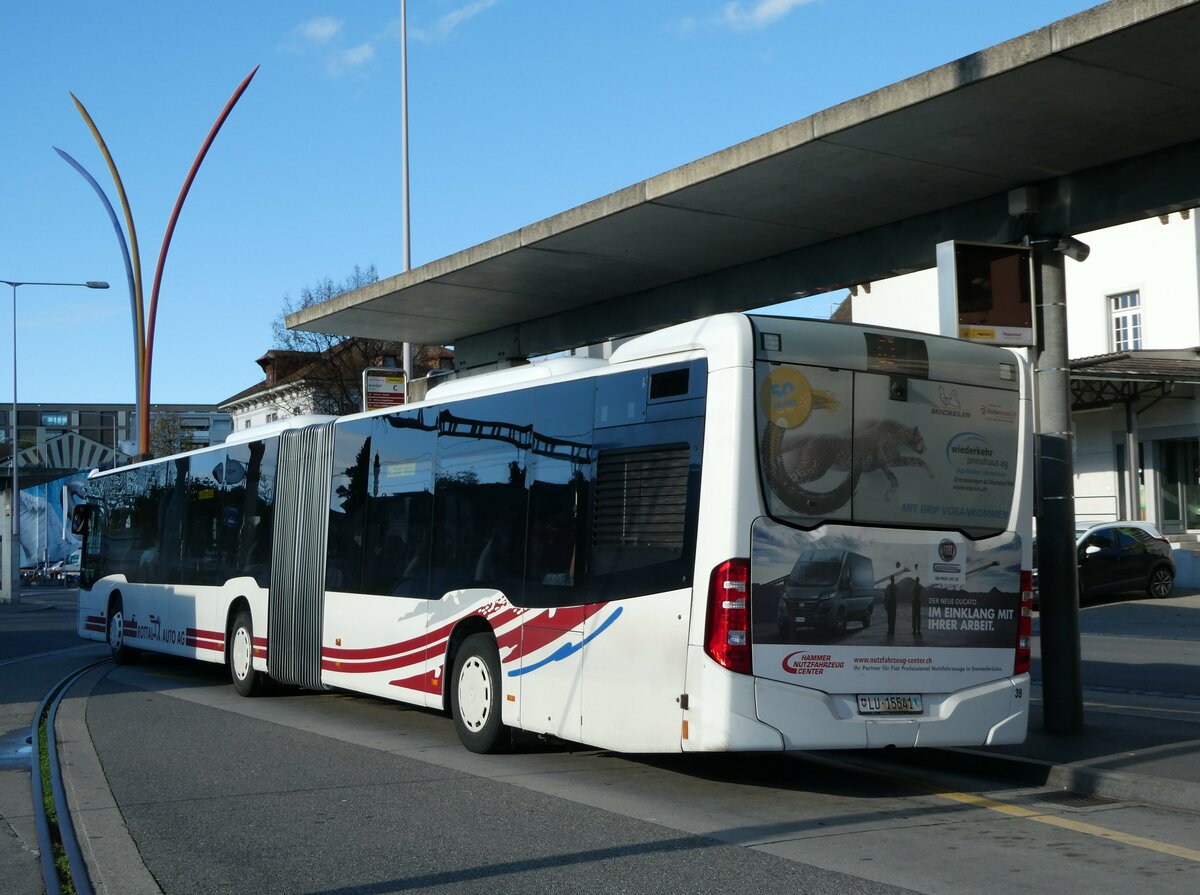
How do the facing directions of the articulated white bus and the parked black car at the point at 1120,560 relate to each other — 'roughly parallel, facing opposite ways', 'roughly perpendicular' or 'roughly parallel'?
roughly perpendicular

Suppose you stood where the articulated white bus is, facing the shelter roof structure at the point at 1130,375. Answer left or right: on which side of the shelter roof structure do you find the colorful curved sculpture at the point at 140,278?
left

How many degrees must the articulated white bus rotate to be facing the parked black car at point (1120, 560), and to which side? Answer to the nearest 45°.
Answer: approximately 90° to its right

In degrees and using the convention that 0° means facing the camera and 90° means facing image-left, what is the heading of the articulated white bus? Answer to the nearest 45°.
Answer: approximately 135°

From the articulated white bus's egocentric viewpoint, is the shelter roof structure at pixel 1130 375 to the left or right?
on its right

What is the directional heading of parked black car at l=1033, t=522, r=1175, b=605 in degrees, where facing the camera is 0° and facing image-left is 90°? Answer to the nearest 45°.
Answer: approximately 45°

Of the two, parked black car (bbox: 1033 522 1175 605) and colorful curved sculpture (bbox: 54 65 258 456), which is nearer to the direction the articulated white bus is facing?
the colorful curved sculpture
